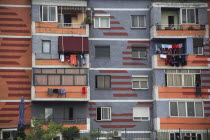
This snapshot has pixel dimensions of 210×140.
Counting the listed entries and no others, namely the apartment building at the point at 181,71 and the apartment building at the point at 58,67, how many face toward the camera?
2

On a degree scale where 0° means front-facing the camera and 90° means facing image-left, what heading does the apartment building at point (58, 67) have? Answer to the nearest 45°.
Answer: approximately 0°

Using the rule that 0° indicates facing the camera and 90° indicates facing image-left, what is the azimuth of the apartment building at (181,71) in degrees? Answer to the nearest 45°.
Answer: approximately 0°

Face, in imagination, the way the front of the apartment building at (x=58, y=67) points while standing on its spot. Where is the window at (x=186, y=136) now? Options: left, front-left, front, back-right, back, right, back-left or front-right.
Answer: left
